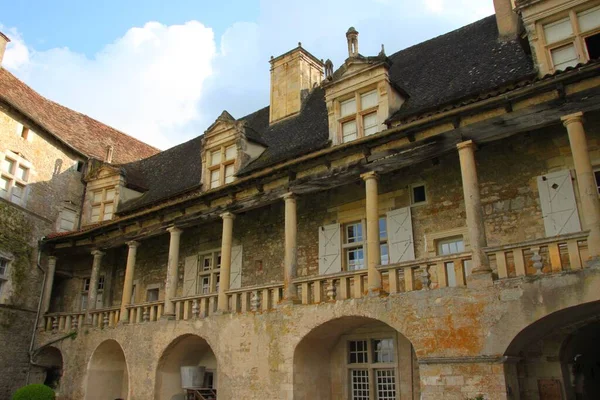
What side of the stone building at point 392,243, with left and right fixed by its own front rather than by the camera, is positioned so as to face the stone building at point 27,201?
right

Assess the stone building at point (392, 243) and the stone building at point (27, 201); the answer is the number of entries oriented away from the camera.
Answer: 0

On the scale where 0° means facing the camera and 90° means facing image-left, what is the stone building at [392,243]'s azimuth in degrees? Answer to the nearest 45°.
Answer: approximately 45°

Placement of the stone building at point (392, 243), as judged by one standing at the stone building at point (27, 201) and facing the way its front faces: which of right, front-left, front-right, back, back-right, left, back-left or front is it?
front

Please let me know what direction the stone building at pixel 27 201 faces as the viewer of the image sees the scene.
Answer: facing the viewer and to the right of the viewer
